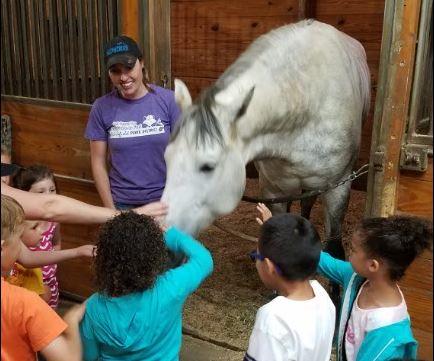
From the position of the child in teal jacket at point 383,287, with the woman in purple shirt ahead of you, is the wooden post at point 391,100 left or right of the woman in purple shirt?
right

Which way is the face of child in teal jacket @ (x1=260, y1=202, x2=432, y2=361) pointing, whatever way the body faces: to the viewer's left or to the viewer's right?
to the viewer's left

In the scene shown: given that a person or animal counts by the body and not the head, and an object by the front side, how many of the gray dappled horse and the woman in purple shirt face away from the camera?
0

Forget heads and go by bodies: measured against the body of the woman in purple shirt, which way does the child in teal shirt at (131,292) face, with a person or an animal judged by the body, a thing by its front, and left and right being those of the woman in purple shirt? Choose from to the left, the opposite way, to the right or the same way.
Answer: the opposite way

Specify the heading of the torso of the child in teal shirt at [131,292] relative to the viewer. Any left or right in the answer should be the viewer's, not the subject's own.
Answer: facing away from the viewer

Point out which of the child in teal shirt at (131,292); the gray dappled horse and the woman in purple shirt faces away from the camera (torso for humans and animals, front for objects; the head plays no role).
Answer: the child in teal shirt

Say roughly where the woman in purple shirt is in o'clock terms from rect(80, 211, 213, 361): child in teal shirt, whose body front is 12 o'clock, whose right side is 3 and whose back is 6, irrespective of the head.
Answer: The woman in purple shirt is roughly at 12 o'clock from the child in teal shirt.

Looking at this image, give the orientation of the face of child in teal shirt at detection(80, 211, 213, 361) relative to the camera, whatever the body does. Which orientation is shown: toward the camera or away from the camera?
away from the camera

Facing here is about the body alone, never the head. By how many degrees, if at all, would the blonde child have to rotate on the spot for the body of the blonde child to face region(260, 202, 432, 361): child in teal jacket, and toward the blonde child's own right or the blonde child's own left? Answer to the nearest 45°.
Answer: approximately 45° to the blonde child's own right

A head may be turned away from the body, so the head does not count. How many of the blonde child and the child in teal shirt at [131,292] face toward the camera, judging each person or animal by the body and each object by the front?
0

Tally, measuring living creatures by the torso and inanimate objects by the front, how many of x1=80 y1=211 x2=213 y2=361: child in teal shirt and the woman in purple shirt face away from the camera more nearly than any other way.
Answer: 1

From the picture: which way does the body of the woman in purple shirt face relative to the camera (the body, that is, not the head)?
toward the camera

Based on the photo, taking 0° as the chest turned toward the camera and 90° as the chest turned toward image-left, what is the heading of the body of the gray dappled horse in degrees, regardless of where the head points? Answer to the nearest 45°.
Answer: approximately 45°

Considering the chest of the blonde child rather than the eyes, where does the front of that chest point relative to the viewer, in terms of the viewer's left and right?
facing away from the viewer and to the right of the viewer

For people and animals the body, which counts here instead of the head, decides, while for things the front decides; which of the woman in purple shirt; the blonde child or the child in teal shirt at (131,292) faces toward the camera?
the woman in purple shirt

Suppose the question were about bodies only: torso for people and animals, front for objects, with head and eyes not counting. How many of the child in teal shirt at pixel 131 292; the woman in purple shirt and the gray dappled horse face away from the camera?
1
